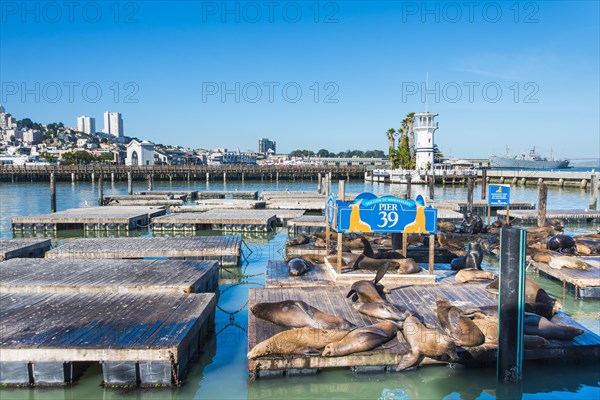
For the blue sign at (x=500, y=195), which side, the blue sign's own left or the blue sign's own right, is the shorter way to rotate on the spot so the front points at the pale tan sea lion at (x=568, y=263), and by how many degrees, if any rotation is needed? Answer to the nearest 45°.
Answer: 0° — it already faces it

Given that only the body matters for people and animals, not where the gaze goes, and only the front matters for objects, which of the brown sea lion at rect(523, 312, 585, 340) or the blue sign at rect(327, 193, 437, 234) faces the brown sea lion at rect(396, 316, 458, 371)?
the blue sign

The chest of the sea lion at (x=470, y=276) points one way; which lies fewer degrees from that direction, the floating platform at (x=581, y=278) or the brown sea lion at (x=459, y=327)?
the brown sea lion

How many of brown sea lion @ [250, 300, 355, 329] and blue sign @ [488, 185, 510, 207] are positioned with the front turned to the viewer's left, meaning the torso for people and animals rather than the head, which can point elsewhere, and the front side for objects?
1

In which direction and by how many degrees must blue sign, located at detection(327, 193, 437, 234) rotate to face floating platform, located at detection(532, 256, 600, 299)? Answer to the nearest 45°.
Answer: approximately 135° to its left

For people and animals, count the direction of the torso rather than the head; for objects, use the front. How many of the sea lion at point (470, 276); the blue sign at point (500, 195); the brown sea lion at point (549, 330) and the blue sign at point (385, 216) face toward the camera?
2

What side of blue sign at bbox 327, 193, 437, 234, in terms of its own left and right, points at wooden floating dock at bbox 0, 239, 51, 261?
right

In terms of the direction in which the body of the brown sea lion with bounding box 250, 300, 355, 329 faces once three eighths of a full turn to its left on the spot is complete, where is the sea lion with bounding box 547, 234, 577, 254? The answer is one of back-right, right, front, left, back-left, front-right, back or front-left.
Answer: left

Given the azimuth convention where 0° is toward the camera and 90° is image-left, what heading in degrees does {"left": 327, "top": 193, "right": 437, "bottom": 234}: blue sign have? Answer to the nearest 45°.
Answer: approximately 0°

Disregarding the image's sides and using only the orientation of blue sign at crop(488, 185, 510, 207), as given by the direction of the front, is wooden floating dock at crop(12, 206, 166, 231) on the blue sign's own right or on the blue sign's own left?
on the blue sign's own right

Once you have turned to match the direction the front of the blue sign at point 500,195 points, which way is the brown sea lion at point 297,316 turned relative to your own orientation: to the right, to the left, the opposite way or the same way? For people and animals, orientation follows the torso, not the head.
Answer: to the right

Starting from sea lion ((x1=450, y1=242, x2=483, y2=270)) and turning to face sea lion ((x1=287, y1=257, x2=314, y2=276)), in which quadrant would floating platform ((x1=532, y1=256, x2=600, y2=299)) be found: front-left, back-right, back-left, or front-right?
back-left

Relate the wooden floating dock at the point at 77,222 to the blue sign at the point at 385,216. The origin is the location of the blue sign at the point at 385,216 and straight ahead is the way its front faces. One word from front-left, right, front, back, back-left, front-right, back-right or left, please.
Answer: back-right

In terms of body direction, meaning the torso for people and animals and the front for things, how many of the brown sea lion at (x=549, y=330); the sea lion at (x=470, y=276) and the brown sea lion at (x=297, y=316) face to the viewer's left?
2

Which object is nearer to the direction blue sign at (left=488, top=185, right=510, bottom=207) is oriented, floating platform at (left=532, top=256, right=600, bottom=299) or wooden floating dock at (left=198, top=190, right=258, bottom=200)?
the floating platform

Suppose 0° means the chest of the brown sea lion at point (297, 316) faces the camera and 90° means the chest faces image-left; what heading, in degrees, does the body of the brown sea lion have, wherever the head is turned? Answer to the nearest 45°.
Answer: approximately 90°
